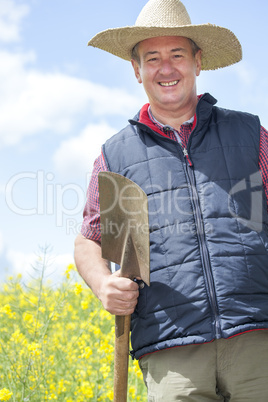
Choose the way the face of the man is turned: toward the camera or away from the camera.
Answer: toward the camera

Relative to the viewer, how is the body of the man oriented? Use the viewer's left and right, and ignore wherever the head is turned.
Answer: facing the viewer
